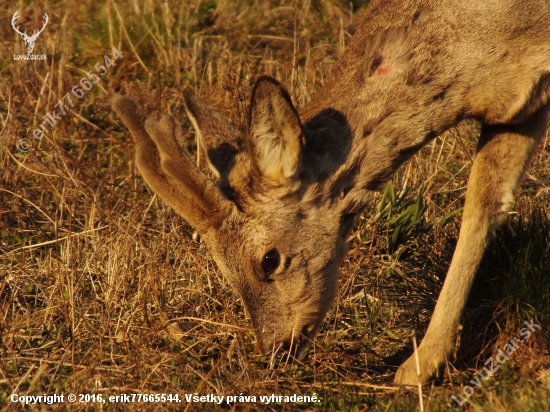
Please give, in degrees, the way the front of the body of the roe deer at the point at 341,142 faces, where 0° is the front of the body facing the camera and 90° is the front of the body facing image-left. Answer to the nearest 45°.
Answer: approximately 90°
